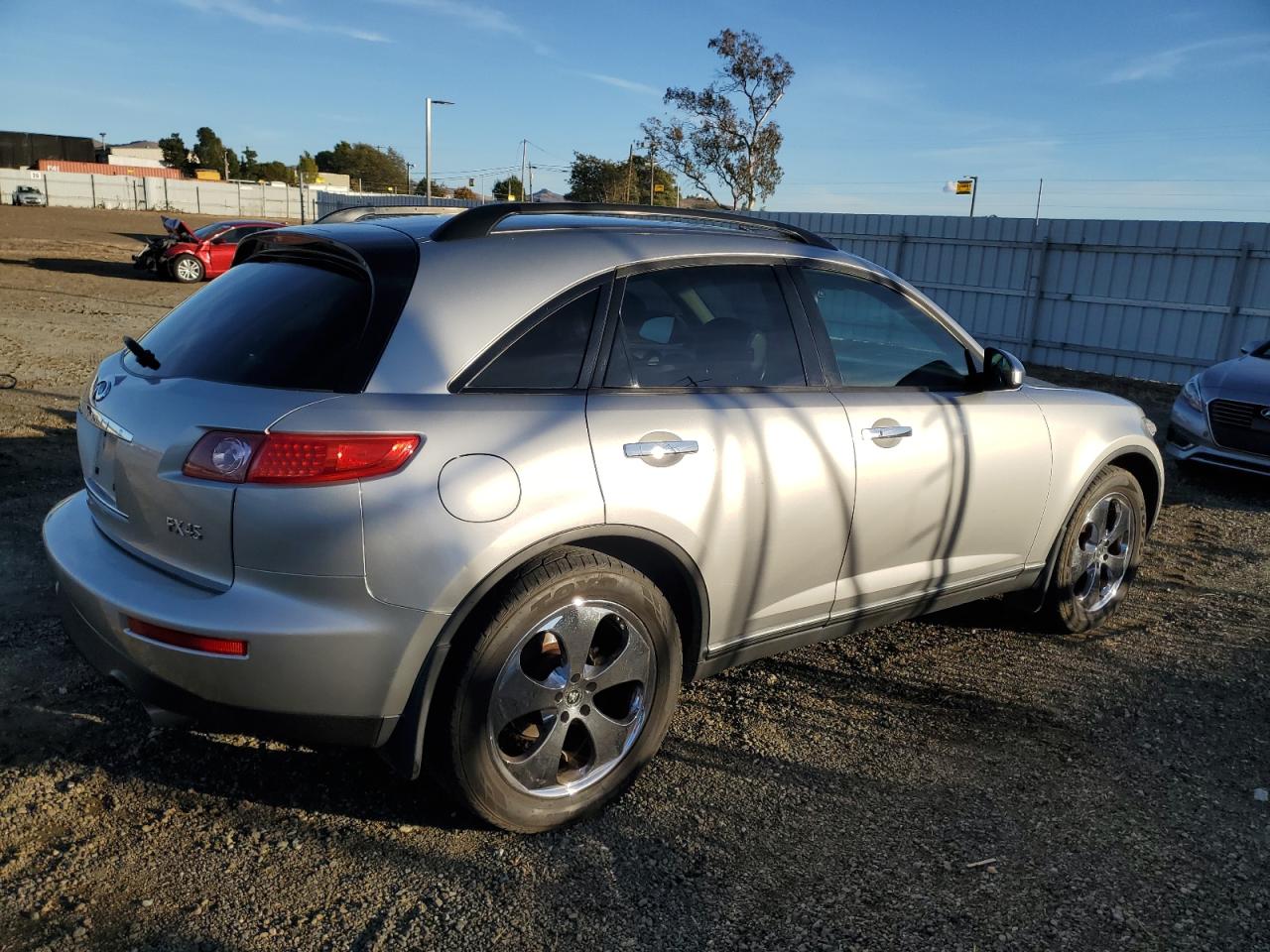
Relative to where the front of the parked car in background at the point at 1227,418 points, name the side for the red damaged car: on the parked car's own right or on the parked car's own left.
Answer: on the parked car's own right

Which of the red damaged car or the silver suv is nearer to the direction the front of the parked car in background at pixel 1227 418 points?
the silver suv

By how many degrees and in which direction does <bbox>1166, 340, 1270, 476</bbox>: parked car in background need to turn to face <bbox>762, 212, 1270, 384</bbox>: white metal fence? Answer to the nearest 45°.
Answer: approximately 135° to its right

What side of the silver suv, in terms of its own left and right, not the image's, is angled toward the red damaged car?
left

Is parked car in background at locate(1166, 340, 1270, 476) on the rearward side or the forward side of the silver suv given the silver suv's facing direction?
on the forward side

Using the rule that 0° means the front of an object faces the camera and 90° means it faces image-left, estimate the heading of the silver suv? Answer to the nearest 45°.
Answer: approximately 225°

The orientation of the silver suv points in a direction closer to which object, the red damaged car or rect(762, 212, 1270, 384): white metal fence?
the white metal fence

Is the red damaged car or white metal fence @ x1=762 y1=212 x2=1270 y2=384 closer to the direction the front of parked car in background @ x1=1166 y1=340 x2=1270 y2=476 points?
the red damaged car

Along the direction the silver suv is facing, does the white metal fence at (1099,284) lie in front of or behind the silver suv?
in front

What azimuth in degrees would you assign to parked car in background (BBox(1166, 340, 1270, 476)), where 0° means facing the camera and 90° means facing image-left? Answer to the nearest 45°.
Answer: approximately 45°

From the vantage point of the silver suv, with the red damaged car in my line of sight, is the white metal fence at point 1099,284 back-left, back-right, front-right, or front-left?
front-right
